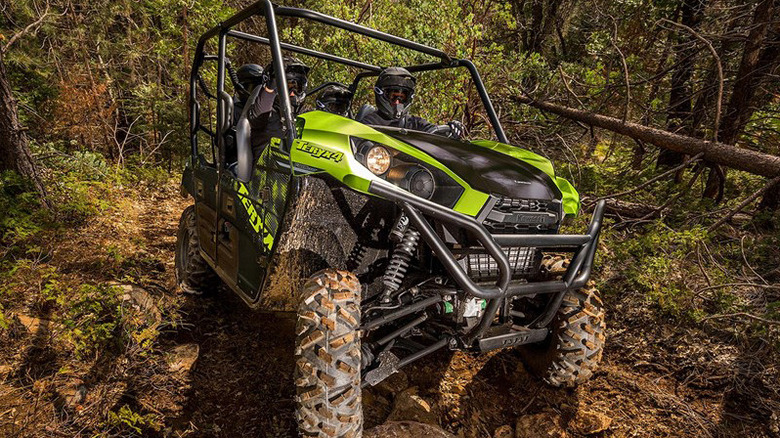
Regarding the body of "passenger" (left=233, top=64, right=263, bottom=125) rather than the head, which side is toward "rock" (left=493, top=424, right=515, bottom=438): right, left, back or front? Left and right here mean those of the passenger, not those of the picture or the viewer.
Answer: front

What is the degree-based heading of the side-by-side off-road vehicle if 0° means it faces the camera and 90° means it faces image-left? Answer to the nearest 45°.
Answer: approximately 315°

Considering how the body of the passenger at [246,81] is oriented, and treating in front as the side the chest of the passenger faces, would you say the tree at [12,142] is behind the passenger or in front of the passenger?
behind

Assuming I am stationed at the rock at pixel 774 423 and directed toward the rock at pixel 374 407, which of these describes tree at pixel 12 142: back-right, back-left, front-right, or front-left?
front-right

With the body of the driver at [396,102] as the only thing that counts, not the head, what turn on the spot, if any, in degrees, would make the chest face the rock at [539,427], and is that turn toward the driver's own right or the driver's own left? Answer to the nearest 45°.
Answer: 0° — they already face it

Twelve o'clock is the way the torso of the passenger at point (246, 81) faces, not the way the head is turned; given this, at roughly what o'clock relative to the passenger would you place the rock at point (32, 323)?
The rock is roughly at 3 o'clock from the passenger.

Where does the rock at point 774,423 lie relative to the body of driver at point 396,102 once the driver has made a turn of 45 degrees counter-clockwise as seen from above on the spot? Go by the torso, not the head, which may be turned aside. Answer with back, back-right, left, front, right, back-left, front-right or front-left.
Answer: front-right

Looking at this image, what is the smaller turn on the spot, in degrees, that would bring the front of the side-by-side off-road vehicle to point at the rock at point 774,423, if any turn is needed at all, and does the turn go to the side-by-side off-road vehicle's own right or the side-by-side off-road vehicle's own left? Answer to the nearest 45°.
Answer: approximately 45° to the side-by-side off-road vehicle's own left

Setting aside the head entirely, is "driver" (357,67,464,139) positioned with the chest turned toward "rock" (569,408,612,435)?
yes

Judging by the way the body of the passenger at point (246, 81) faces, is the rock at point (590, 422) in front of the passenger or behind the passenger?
in front

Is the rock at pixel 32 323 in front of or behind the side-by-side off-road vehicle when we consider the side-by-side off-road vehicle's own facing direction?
behind

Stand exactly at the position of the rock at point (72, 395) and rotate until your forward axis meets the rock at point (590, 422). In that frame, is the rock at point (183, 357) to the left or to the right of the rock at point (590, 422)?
left

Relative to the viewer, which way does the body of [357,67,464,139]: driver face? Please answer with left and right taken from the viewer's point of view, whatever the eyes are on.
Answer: facing the viewer and to the right of the viewer

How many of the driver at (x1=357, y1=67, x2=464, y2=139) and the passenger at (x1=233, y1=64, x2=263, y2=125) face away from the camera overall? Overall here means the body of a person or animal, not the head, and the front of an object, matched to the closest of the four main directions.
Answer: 0

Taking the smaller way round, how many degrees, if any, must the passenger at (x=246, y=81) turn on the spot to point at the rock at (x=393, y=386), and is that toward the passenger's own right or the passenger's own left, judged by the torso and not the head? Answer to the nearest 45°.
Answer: approximately 45° to the passenger's own right

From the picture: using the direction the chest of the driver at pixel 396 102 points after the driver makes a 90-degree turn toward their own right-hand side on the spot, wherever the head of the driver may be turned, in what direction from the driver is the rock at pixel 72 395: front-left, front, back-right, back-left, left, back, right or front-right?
front
